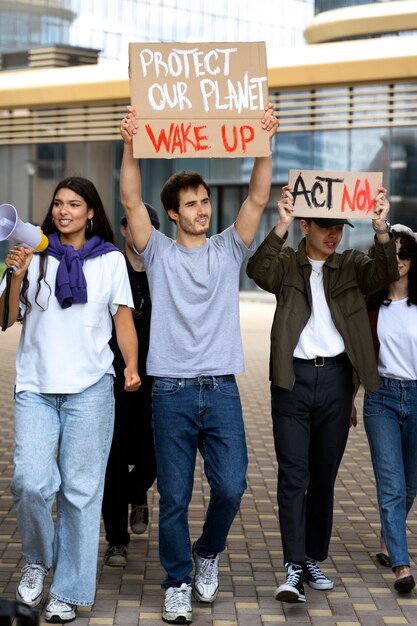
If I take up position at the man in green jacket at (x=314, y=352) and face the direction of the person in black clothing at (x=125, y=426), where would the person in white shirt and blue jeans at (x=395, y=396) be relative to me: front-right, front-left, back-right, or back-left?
back-right

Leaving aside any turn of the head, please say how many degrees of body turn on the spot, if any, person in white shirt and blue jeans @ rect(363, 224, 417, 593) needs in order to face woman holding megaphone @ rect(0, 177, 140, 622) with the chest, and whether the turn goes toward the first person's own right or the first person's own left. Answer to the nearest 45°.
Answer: approximately 45° to the first person's own right

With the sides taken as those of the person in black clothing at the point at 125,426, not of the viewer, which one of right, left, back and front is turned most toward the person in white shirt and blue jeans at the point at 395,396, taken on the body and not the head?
left

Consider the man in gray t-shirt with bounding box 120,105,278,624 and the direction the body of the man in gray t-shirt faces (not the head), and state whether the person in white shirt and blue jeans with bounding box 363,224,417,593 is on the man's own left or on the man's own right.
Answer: on the man's own left

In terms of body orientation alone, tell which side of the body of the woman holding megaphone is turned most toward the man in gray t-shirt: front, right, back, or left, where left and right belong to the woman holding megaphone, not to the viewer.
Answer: left

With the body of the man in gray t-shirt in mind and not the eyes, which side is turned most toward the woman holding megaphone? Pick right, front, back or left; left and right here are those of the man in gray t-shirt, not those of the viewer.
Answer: right
